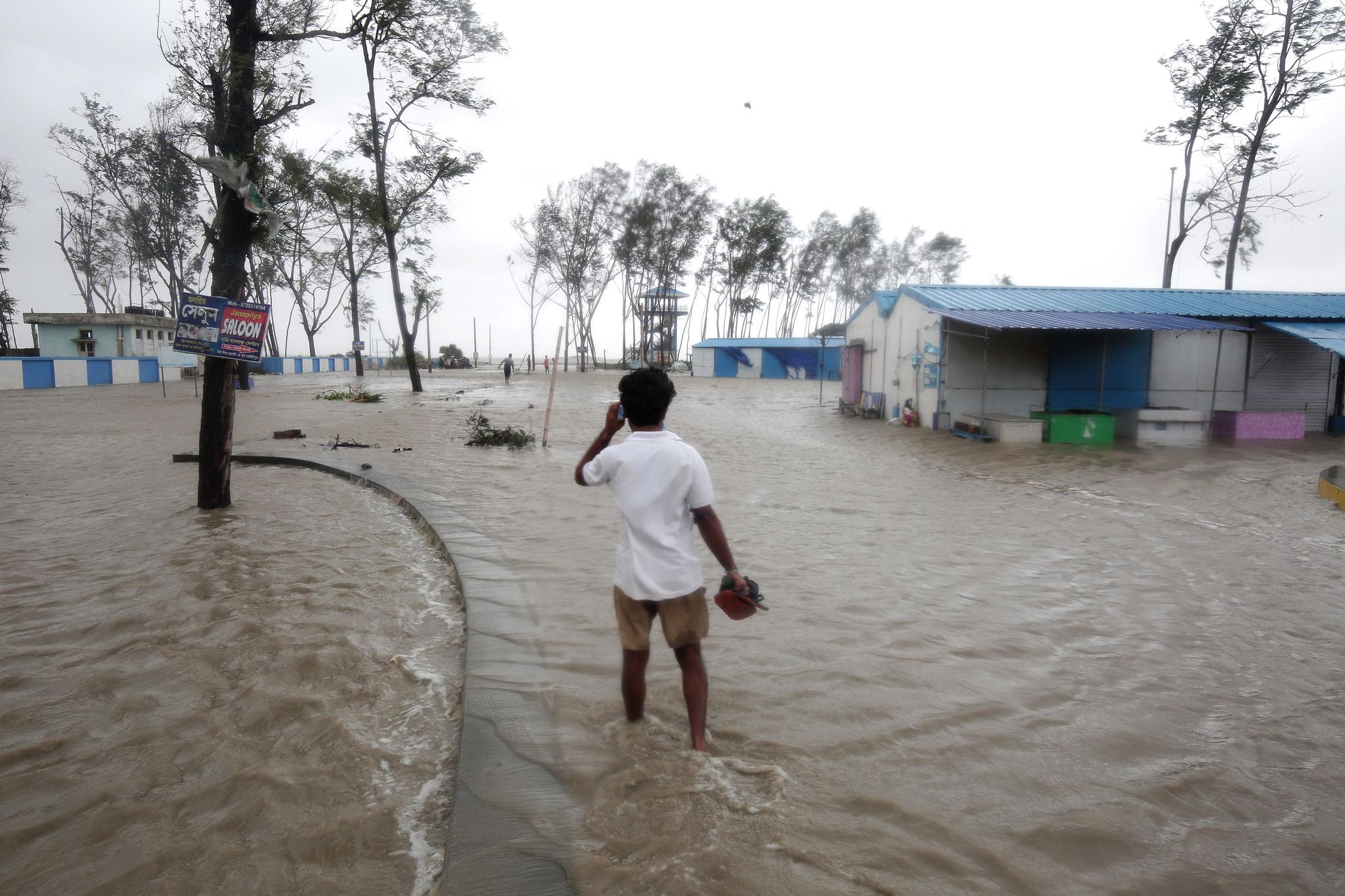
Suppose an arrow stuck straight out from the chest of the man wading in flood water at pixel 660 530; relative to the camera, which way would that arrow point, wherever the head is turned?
away from the camera

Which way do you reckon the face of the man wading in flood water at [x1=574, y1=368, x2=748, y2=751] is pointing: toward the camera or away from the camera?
away from the camera

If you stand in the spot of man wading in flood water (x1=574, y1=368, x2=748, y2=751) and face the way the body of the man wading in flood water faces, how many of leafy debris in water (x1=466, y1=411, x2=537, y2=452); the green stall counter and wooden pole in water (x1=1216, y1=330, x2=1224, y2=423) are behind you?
0

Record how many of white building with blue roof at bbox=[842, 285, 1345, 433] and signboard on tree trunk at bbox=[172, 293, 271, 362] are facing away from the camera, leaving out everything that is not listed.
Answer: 0

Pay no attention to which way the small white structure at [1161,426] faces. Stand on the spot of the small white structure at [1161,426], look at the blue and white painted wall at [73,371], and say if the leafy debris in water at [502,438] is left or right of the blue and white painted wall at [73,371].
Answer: left

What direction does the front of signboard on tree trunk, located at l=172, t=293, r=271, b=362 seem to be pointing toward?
toward the camera

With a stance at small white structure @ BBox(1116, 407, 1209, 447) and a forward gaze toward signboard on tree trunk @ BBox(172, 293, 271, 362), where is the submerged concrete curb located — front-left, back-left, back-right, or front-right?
front-left

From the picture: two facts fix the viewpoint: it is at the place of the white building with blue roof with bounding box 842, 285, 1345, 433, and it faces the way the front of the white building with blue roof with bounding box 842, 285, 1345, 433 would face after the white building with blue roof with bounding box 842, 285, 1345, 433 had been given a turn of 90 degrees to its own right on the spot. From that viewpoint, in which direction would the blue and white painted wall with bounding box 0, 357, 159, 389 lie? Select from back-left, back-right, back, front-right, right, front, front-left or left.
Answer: front

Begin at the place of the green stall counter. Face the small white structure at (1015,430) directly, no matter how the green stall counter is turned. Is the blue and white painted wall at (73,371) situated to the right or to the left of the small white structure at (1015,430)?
right

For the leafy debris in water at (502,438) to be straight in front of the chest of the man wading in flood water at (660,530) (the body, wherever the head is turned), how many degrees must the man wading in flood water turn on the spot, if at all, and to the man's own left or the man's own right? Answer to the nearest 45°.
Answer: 0° — they already face it

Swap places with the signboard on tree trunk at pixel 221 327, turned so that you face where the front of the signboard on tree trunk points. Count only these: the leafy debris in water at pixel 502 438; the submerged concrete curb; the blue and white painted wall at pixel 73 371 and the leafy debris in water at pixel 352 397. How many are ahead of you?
1

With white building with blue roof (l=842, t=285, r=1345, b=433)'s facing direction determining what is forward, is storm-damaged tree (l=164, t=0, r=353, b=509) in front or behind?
in front

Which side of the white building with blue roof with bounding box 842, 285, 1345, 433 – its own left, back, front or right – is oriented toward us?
front

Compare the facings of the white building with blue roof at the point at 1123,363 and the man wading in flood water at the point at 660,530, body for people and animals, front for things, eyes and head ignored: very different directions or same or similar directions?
very different directions

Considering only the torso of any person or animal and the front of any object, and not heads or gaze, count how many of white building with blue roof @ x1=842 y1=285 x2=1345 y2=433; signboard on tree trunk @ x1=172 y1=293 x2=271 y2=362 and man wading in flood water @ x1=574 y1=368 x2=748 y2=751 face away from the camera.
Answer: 1

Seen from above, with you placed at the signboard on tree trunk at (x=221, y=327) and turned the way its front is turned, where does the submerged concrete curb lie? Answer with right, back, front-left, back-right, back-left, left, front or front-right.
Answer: front

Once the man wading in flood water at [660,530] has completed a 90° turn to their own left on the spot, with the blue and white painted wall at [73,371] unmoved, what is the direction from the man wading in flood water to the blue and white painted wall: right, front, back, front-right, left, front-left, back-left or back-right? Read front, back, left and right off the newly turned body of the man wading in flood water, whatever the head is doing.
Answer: front-right

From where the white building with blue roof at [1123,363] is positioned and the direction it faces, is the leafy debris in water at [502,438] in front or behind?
in front

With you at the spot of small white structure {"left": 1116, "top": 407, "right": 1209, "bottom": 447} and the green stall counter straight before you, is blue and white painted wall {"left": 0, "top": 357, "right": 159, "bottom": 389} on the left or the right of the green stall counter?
right

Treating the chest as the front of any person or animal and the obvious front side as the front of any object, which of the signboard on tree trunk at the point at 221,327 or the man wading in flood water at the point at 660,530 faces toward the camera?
the signboard on tree trunk
